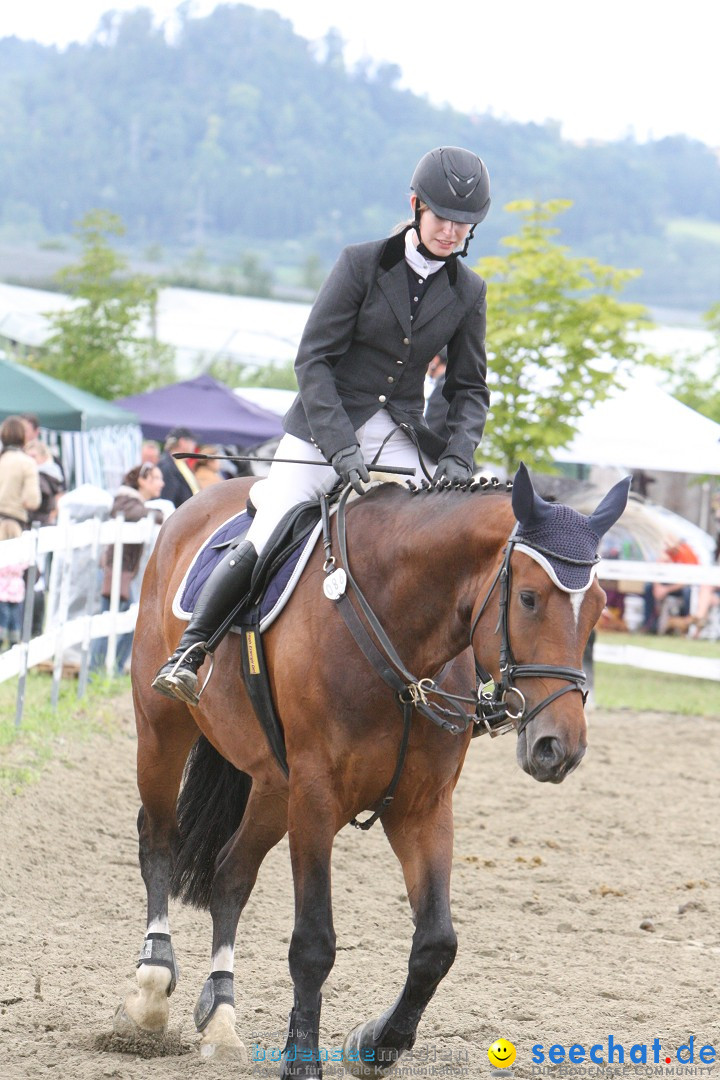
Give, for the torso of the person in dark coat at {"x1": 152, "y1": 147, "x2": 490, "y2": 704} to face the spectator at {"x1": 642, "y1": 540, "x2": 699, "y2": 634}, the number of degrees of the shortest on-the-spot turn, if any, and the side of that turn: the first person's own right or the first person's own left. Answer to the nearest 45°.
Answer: approximately 135° to the first person's own left

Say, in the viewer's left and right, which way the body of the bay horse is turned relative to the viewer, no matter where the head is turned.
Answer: facing the viewer and to the right of the viewer

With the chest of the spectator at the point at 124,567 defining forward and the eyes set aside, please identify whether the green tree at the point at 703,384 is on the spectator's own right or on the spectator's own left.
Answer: on the spectator's own left

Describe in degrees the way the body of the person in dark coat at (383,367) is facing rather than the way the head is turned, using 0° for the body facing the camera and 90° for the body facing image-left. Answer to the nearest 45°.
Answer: approximately 315°

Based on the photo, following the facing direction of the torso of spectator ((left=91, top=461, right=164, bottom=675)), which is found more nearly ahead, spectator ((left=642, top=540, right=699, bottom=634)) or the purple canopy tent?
the spectator

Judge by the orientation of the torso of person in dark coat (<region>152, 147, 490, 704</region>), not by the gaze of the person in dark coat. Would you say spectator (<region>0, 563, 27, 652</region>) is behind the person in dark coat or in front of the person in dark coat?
behind

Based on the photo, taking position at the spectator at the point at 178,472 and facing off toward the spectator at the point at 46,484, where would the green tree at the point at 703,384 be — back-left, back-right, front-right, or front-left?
back-right

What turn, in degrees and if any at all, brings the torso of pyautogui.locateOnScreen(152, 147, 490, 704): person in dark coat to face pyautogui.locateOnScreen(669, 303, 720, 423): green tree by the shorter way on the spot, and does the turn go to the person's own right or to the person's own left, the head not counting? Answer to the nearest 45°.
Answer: approximately 135° to the person's own left

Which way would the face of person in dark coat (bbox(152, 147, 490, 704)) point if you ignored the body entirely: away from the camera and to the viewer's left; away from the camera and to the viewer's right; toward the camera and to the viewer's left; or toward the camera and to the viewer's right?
toward the camera and to the viewer's right
